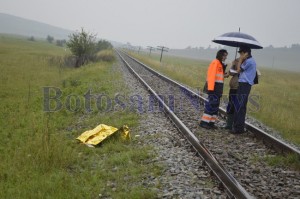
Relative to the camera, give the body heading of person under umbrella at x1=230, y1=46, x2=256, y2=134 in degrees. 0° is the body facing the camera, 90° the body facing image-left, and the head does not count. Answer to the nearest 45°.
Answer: approximately 90°

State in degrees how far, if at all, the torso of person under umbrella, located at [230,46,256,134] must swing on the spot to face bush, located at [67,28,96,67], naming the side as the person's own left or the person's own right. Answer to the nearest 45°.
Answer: approximately 45° to the person's own right

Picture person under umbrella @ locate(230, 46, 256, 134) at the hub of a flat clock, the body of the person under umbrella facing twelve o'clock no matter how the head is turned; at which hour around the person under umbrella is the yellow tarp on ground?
The yellow tarp on ground is roughly at 11 o'clock from the person under umbrella.
